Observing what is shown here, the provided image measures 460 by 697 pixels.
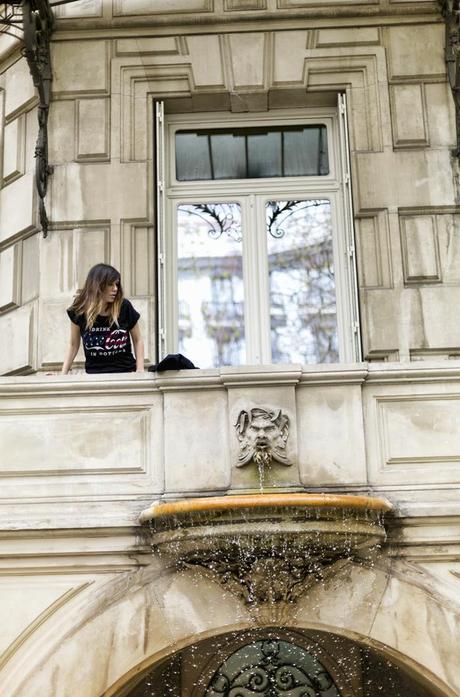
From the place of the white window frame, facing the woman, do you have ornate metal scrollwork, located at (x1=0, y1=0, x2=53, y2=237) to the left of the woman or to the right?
right

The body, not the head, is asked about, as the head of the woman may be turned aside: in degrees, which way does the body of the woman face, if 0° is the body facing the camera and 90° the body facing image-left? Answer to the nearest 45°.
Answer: approximately 0°

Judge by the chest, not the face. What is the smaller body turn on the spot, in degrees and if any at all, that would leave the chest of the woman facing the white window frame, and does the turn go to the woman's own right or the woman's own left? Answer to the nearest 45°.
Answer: approximately 135° to the woman's own left
